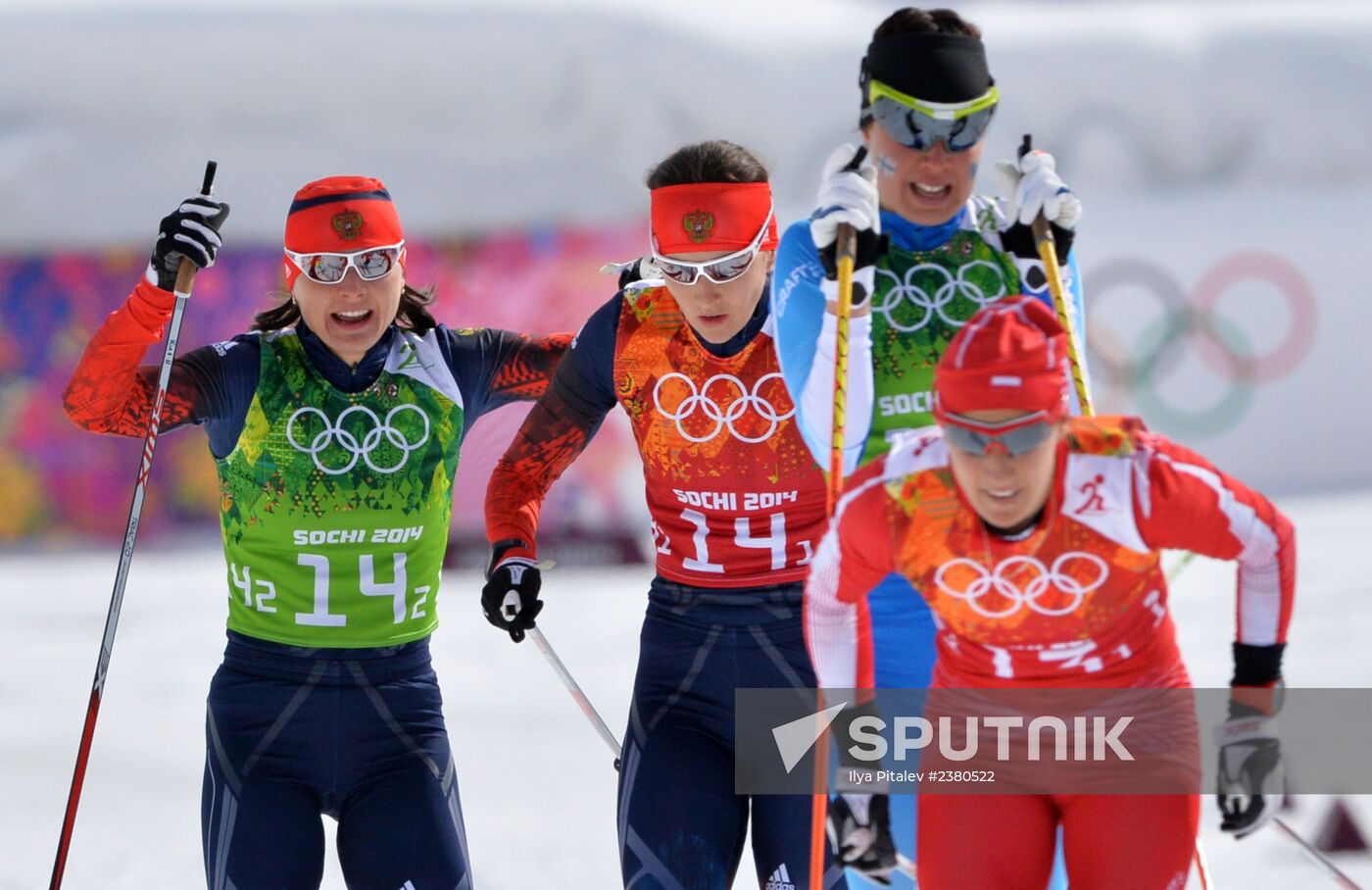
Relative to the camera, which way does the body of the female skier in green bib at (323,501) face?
toward the camera
